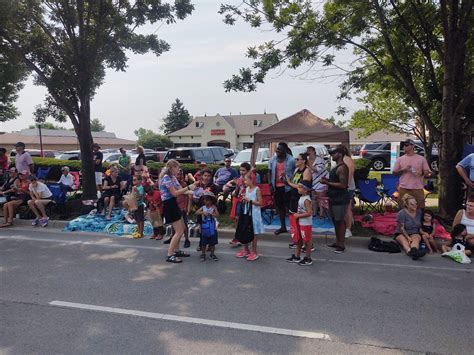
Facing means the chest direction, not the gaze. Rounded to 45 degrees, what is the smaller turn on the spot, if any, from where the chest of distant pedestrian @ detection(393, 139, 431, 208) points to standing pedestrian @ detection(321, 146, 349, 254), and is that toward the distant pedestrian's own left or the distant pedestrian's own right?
approximately 45° to the distant pedestrian's own right

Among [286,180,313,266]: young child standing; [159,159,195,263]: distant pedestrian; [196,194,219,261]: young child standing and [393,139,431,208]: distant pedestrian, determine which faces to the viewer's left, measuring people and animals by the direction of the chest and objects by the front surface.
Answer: [286,180,313,266]: young child standing

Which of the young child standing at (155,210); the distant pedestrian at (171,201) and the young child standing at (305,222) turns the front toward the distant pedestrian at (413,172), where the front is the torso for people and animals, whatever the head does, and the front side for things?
the distant pedestrian at (171,201)

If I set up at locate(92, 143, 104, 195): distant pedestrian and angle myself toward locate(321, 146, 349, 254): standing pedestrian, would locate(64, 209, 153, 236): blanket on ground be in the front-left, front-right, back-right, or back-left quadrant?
front-right

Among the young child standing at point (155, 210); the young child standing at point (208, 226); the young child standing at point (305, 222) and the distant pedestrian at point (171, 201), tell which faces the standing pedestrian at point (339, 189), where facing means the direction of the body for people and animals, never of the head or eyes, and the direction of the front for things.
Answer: the distant pedestrian at point (171, 201)

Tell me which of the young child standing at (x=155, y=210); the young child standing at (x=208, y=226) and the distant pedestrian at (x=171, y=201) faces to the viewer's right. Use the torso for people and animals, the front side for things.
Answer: the distant pedestrian

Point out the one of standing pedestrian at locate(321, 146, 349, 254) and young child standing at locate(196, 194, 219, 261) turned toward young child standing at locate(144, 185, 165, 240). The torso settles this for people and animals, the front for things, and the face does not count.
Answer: the standing pedestrian

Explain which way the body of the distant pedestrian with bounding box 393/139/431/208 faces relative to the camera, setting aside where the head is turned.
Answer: toward the camera

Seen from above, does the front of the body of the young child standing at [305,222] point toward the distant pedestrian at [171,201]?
yes

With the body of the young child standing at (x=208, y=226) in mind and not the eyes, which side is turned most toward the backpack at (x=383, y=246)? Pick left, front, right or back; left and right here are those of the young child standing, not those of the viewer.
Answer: left

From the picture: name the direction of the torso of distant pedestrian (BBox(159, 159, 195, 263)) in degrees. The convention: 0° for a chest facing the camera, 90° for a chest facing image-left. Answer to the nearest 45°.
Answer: approximately 270°

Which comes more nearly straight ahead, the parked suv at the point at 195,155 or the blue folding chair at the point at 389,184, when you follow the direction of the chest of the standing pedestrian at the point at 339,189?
the parked suv

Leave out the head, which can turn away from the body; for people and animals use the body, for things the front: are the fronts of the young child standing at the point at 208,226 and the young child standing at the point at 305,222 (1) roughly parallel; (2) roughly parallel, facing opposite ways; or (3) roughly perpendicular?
roughly perpendicular

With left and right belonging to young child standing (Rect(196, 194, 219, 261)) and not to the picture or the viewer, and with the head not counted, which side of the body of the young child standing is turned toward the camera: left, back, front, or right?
front
